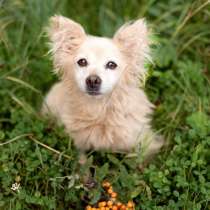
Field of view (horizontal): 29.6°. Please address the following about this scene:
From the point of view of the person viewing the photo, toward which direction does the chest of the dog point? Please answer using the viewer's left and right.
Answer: facing the viewer
